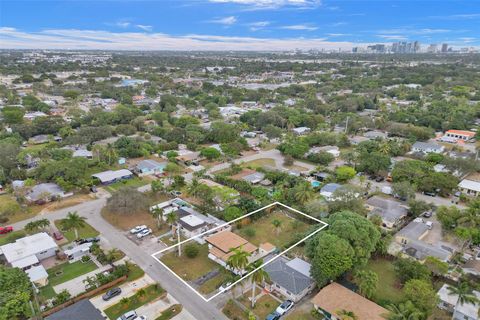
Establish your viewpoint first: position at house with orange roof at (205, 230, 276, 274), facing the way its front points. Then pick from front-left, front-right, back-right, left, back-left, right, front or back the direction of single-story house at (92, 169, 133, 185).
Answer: right

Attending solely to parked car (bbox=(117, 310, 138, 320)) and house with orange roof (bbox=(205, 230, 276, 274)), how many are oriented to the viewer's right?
0

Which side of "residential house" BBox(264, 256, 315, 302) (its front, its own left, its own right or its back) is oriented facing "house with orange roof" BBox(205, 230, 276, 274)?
right

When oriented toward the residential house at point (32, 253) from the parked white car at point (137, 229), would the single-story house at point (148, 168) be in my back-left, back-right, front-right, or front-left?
back-right

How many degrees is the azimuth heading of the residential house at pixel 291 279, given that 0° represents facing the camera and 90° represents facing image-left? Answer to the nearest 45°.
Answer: approximately 45°

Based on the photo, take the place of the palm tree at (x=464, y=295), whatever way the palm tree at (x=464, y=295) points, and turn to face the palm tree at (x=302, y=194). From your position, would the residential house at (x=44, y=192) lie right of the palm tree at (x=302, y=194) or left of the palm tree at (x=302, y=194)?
left

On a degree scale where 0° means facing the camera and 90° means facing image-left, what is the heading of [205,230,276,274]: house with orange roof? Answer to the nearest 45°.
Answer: approximately 45°

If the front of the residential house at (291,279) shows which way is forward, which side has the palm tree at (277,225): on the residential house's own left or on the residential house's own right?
on the residential house's own right

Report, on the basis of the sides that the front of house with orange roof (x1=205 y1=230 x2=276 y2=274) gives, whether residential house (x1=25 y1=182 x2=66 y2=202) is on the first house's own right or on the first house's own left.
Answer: on the first house's own right

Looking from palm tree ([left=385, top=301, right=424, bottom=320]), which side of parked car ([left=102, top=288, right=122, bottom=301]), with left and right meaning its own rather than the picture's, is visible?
left
